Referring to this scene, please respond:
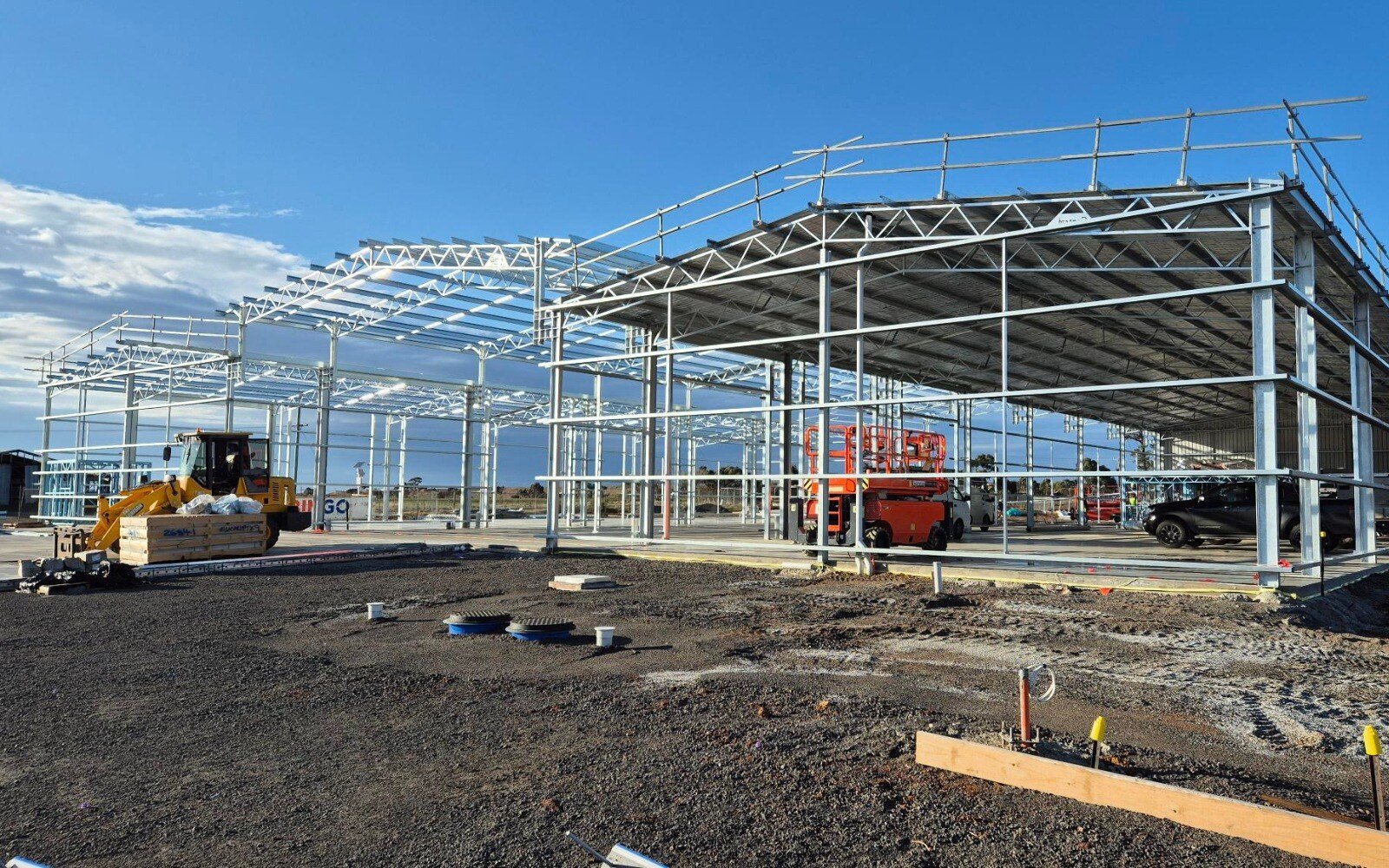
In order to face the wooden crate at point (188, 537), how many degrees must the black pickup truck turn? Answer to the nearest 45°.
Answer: approximately 45° to its left

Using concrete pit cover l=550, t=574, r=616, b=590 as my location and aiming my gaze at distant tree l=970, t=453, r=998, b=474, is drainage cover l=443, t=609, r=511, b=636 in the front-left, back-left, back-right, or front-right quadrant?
back-right

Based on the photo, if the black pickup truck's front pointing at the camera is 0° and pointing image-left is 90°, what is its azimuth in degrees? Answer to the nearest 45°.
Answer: approximately 90°

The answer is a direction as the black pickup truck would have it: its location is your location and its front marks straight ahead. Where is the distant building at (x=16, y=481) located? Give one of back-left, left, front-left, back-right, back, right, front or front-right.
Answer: front

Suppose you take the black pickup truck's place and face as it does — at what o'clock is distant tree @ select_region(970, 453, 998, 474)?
The distant tree is roughly at 2 o'clock from the black pickup truck.

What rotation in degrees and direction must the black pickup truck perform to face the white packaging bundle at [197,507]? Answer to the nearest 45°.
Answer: approximately 45° to its left

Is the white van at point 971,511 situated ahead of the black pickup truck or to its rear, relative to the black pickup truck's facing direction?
ahead

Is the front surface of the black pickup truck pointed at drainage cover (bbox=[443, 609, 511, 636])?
no

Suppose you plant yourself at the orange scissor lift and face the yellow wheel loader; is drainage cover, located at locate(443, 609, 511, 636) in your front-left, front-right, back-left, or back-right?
front-left

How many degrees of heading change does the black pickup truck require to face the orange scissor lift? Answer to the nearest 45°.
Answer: approximately 45° to its left

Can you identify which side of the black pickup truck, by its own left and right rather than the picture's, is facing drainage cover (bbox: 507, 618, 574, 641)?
left

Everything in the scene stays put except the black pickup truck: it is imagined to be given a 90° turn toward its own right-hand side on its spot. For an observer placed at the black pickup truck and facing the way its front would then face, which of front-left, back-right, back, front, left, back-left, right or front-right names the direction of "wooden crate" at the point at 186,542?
back-left

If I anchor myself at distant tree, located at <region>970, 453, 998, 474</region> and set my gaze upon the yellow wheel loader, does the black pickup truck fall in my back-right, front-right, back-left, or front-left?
front-left

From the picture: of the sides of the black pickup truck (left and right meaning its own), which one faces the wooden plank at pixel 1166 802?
left

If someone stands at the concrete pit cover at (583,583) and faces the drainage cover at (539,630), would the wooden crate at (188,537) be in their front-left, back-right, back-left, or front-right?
back-right

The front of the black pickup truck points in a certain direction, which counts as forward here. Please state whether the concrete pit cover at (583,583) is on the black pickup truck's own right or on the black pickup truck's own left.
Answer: on the black pickup truck's own left
